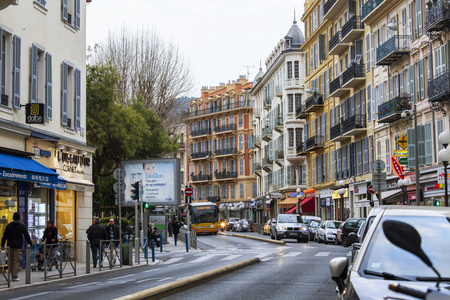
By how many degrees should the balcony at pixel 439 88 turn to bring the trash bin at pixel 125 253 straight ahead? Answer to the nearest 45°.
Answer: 0° — it already faces it

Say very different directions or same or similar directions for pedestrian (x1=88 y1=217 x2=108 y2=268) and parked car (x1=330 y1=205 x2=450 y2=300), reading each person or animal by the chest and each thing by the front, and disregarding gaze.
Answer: very different directions

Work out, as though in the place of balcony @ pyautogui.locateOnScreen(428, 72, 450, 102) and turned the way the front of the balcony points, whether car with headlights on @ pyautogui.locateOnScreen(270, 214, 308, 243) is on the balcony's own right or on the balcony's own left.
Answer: on the balcony's own right

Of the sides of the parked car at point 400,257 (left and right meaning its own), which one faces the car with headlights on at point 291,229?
back

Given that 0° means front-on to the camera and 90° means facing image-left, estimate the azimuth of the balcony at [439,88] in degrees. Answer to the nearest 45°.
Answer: approximately 45°

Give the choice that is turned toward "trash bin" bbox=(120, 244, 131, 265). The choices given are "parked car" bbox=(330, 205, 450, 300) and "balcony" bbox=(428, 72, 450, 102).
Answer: the balcony

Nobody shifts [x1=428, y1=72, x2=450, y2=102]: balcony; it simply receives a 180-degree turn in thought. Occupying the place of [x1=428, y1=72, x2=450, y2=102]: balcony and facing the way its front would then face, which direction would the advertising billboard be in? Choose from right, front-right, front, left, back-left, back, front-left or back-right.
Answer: back-left

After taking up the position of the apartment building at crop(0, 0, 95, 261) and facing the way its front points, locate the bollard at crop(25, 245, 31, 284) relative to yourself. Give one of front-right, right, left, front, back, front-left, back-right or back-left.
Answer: front-right

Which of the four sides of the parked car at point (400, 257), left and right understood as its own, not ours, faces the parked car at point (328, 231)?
back

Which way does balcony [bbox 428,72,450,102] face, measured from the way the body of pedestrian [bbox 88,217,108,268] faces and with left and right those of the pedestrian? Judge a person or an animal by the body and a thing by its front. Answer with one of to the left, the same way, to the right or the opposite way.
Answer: to the left

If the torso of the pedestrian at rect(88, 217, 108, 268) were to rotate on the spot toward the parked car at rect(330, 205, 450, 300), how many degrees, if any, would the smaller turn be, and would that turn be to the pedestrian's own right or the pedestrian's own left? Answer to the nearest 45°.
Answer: approximately 180°

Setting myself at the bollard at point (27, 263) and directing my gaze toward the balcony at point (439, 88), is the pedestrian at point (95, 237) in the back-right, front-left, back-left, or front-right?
front-left

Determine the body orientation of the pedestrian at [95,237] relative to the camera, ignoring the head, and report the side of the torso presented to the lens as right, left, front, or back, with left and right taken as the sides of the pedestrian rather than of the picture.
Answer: back

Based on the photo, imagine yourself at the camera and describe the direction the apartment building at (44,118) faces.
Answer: facing the viewer and to the right of the viewer

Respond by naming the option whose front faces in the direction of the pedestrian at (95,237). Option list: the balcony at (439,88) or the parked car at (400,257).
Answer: the balcony

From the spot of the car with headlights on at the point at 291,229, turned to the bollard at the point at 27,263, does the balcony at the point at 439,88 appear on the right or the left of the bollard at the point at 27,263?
left
